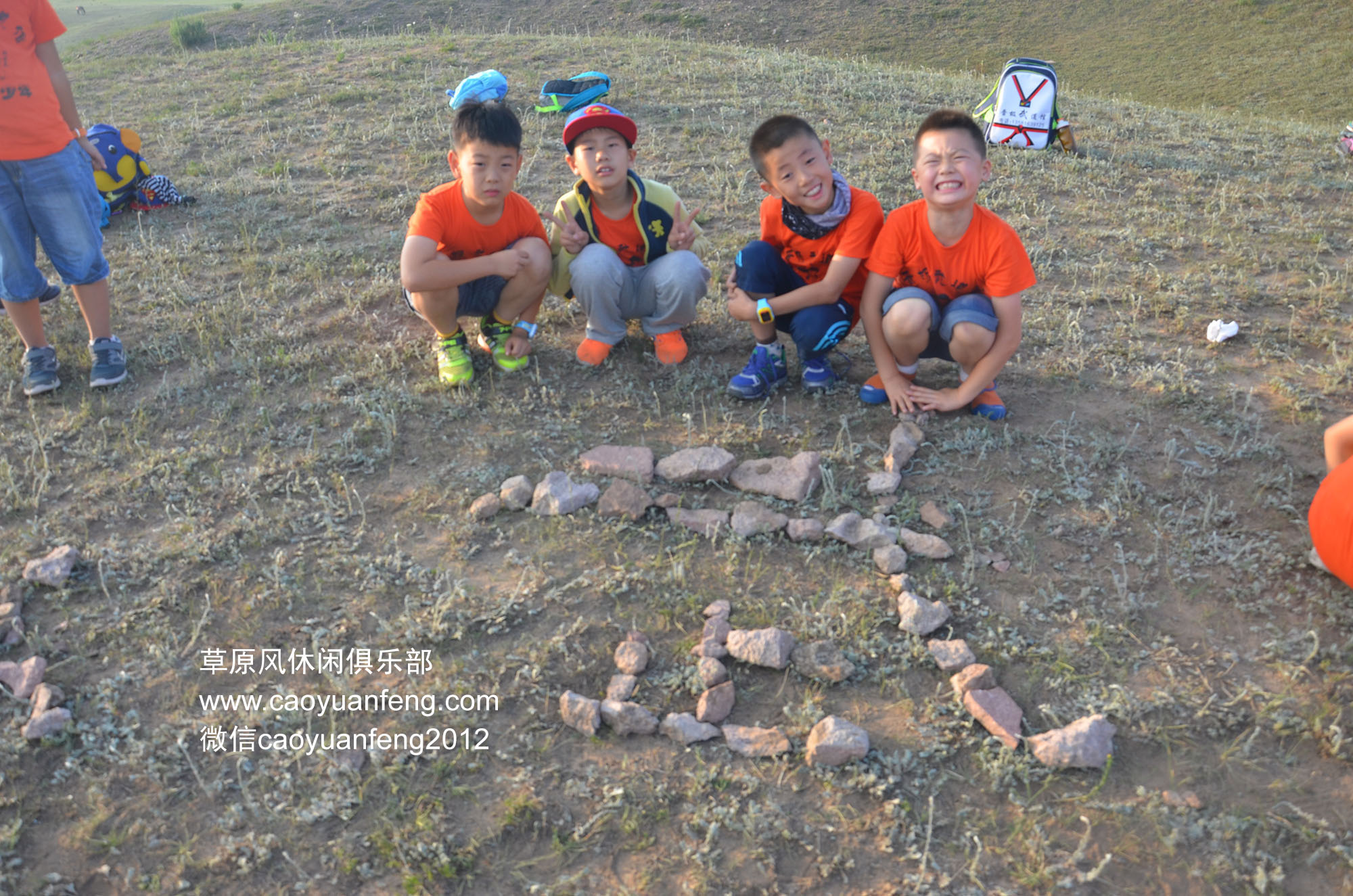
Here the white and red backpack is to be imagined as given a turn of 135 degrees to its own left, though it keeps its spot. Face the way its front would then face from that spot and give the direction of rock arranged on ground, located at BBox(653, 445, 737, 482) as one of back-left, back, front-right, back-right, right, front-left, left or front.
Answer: back-right

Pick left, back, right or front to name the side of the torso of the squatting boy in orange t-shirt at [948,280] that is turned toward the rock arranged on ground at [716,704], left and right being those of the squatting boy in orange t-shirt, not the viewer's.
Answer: front

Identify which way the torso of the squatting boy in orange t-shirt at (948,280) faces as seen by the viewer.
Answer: toward the camera

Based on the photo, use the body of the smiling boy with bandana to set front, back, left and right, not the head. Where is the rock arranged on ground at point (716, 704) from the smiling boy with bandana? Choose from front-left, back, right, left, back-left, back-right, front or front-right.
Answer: front-left

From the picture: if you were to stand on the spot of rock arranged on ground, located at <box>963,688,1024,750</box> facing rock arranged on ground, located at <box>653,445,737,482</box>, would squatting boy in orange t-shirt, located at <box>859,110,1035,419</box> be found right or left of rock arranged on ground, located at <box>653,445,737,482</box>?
right

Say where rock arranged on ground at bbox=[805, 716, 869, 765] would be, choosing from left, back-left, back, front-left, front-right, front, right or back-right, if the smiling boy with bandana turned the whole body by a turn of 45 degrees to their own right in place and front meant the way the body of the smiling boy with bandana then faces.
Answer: left

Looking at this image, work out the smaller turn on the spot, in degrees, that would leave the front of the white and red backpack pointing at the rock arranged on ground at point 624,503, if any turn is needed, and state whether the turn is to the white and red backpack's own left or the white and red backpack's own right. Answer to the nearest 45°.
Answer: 0° — it already faces it

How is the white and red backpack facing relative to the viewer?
toward the camera

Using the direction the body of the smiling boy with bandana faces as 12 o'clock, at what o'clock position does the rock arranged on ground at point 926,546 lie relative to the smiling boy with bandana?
The rock arranged on ground is roughly at 10 o'clock from the smiling boy with bandana.

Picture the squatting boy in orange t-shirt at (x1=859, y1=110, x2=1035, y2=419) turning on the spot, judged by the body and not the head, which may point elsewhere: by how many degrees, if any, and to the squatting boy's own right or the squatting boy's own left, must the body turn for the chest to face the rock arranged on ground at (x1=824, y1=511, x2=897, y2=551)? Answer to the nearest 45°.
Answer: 0° — they already face it

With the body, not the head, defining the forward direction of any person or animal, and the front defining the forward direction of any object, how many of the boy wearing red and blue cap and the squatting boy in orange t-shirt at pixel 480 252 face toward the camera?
2

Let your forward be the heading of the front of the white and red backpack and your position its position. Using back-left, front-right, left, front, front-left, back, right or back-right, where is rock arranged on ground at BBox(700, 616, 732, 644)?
front

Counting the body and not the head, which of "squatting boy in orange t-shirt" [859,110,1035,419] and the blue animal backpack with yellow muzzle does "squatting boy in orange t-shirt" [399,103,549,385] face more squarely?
the squatting boy in orange t-shirt
